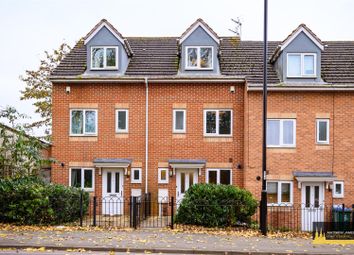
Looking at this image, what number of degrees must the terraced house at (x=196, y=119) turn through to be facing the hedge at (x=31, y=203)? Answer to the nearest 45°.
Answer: approximately 45° to its right

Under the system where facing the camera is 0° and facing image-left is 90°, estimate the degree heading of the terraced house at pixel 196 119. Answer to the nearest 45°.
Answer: approximately 0°

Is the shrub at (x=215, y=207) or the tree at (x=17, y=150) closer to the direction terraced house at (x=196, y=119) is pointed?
the shrub

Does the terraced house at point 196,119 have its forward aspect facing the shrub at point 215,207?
yes

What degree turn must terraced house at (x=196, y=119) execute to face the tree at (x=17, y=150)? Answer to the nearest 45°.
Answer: approximately 45° to its right
